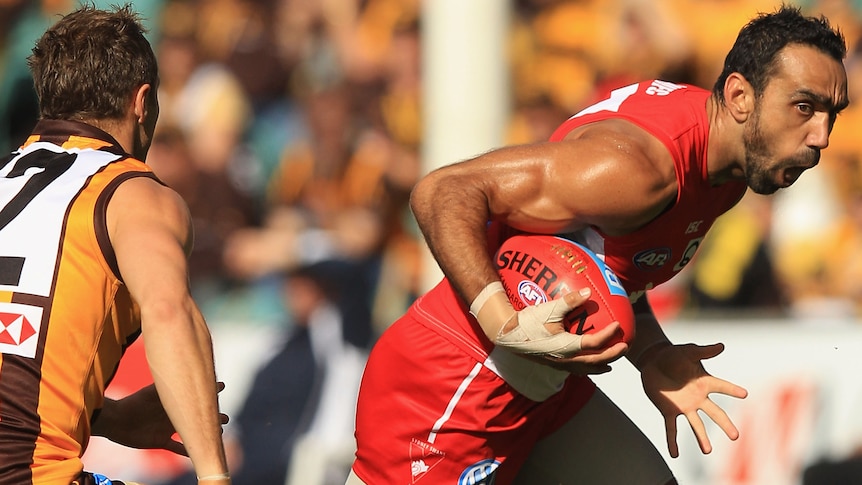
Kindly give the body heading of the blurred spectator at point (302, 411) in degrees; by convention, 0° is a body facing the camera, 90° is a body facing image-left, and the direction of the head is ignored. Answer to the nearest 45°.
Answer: approximately 45°

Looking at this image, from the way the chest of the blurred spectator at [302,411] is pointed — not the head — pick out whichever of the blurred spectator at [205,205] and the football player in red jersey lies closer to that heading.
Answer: the football player in red jersey

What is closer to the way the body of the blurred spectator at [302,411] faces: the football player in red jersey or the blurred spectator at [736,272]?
the football player in red jersey

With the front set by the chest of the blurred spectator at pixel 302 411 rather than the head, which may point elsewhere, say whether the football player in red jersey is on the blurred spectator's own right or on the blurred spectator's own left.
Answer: on the blurred spectator's own left

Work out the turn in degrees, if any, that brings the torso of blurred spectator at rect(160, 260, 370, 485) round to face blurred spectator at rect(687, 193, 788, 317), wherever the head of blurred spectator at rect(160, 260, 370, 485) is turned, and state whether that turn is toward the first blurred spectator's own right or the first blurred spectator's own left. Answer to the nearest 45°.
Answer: approximately 135° to the first blurred spectator's own left

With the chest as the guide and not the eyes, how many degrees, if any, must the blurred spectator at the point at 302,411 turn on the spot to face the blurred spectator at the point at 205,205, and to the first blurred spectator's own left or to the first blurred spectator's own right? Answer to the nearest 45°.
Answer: approximately 135° to the first blurred spectator's own right
